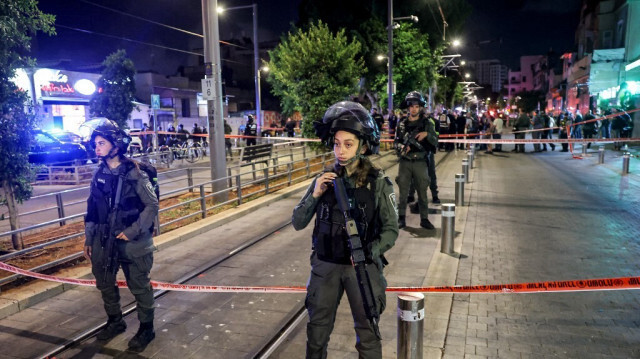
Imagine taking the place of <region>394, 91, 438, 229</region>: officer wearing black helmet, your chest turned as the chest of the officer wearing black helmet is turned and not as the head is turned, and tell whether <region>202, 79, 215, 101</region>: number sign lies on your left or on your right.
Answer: on your right

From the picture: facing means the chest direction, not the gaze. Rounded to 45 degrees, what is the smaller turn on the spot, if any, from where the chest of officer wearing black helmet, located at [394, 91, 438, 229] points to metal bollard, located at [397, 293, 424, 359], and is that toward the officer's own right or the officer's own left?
0° — they already face it

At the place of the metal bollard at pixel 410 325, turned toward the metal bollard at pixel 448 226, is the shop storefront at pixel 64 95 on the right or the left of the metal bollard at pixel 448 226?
left

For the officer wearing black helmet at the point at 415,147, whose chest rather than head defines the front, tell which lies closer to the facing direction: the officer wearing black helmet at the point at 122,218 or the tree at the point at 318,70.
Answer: the officer wearing black helmet

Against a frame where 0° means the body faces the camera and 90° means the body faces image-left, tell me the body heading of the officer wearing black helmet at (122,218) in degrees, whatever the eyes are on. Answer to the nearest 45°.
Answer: approximately 45°

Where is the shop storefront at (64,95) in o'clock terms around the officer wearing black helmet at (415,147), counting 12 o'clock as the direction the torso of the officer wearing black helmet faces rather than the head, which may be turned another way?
The shop storefront is roughly at 4 o'clock from the officer wearing black helmet.
